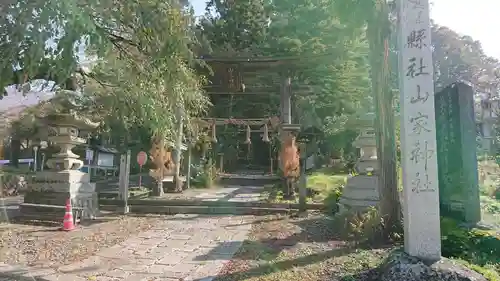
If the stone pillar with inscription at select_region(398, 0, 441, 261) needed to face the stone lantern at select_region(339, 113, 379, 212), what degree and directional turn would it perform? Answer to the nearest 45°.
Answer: approximately 180°

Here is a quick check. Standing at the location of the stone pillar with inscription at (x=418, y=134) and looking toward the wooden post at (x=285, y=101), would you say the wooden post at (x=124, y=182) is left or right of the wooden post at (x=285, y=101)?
left

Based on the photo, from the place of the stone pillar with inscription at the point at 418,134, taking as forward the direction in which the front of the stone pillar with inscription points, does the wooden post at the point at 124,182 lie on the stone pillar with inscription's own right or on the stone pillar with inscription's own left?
on the stone pillar with inscription's own right

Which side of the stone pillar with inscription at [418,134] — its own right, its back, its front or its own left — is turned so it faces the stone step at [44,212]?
right

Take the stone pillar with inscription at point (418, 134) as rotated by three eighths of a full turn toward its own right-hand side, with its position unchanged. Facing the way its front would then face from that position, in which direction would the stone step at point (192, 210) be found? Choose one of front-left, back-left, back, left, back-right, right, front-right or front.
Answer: front

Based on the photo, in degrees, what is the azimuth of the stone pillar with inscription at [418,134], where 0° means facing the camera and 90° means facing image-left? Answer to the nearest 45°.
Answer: approximately 0°

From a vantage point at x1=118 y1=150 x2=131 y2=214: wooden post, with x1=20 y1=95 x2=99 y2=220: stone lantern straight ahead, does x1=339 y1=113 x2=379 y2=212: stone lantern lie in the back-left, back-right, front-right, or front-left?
back-left

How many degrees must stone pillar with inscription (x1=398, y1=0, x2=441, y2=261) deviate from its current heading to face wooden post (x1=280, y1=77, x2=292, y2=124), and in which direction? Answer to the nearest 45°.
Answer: approximately 135° to its right

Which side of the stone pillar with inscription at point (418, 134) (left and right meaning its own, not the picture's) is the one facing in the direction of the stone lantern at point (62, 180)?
right
